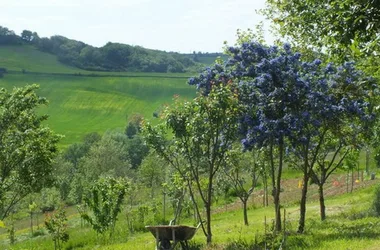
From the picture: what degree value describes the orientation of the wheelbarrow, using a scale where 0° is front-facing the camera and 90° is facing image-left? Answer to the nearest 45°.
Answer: approximately 90°

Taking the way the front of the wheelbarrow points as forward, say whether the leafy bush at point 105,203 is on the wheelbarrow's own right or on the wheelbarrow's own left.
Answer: on the wheelbarrow's own right

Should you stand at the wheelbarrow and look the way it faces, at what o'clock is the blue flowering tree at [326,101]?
The blue flowering tree is roughly at 5 o'clock from the wheelbarrow.

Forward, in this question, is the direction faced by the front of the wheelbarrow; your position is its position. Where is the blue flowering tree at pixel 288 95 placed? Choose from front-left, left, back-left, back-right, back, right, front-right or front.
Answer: back-right

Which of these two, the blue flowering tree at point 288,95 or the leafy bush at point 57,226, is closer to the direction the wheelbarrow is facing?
the leafy bush

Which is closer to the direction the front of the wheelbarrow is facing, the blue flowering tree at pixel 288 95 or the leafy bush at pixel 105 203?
the leafy bush

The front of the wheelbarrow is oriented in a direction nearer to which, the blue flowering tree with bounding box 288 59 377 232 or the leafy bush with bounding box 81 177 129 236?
the leafy bush

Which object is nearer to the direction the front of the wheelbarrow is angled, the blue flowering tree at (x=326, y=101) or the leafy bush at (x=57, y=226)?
the leafy bush
